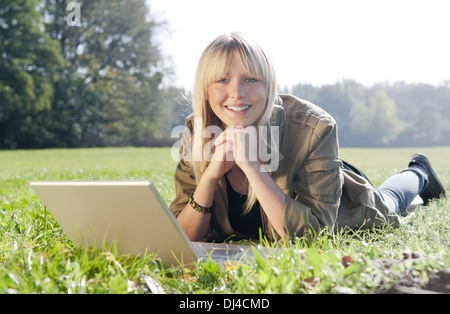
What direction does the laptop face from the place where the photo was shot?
facing away from the viewer and to the right of the viewer

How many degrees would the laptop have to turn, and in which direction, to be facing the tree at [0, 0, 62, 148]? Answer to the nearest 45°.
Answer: approximately 45° to its left

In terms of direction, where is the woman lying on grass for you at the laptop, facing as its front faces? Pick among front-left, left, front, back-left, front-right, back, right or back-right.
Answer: front

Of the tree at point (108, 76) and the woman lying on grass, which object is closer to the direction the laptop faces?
the woman lying on grass

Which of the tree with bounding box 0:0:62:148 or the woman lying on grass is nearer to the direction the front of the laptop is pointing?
the woman lying on grass

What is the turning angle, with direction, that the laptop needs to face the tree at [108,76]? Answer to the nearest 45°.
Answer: approximately 45° to its left
